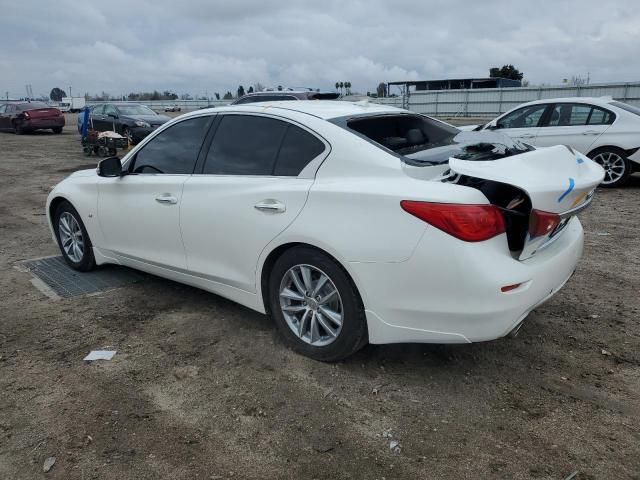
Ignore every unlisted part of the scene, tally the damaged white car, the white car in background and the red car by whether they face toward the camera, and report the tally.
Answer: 0

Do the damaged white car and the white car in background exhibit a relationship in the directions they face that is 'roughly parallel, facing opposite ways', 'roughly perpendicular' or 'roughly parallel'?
roughly parallel

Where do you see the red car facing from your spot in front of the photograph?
facing away from the viewer and to the left of the viewer

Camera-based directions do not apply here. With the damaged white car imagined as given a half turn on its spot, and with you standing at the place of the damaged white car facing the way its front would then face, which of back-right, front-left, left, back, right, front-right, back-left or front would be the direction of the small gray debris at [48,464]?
right

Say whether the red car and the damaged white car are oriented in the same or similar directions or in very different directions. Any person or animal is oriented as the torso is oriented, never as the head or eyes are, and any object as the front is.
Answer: same or similar directions

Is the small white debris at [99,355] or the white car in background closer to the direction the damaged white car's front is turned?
the small white debris

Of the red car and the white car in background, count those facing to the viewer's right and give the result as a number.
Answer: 0

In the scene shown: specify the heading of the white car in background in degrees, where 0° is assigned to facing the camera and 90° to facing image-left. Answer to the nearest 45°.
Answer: approximately 90°

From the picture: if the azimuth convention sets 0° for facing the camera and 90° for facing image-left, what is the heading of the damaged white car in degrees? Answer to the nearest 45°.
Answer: approximately 135°

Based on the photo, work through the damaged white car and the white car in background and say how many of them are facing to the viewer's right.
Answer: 0

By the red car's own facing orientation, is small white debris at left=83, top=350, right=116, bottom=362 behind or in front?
behind
